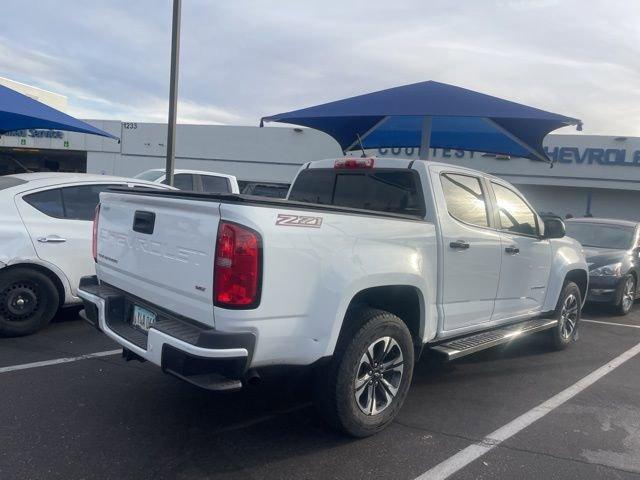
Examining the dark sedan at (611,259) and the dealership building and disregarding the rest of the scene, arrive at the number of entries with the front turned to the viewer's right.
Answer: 0

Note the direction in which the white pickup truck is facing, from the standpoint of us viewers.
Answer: facing away from the viewer and to the right of the viewer

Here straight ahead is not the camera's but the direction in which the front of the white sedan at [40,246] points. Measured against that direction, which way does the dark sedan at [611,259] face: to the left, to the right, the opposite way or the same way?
the opposite way

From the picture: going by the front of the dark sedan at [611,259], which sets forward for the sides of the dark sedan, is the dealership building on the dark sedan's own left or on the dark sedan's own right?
on the dark sedan's own right

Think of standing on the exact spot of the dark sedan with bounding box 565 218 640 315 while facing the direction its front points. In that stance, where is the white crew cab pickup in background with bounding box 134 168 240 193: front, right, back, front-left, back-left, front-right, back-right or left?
front-right

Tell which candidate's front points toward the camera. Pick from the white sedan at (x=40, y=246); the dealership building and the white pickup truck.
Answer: the dealership building

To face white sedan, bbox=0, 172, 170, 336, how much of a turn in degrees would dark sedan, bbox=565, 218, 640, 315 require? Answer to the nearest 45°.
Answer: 0° — it already faces it

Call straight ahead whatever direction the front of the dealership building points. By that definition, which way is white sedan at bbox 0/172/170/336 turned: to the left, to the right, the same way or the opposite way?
to the left

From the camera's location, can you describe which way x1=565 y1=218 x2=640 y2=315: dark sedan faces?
facing the viewer and to the left of the viewer

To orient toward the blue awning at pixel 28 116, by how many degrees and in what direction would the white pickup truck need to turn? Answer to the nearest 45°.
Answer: approximately 90° to its left

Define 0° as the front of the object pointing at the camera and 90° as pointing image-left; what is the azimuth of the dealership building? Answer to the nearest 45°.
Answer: approximately 0°

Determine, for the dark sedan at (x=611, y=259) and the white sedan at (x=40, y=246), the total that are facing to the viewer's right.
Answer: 1

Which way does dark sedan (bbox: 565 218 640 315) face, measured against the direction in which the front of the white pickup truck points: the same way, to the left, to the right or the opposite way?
the opposite way

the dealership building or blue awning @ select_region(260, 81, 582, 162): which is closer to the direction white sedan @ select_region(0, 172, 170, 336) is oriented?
the blue awning

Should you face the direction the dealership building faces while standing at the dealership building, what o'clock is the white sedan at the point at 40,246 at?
The white sedan is roughly at 12 o'clock from the dealership building.

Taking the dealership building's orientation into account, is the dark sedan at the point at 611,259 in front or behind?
in front

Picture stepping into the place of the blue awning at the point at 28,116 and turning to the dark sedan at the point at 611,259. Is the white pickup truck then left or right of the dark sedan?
right
